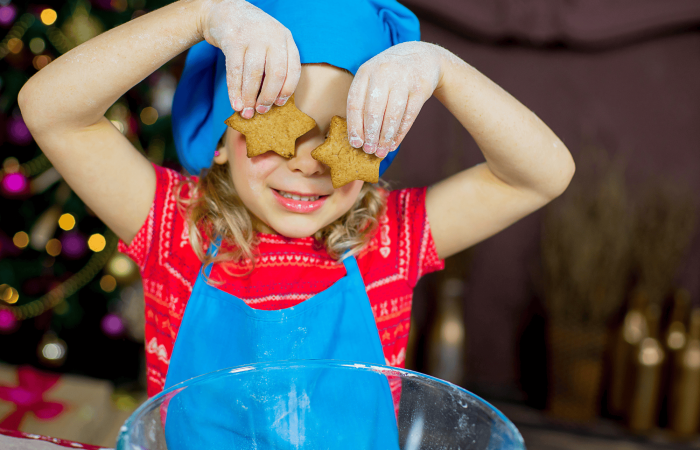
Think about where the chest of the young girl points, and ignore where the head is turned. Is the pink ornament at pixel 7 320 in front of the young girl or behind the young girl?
behind

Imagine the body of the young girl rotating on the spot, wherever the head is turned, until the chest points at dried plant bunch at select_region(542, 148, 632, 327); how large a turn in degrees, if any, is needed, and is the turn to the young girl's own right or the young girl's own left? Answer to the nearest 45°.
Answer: approximately 135° to the young girl's own left

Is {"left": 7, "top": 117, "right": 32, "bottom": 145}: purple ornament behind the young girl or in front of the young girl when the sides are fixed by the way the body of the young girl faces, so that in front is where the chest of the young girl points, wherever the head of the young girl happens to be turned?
behind

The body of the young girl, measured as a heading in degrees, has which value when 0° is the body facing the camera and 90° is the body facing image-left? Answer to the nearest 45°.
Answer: approximately 0°

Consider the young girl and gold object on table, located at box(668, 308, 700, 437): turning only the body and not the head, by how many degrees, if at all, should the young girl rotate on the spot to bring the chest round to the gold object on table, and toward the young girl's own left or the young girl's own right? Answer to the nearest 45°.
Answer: approximately 135° to the young girl's own left

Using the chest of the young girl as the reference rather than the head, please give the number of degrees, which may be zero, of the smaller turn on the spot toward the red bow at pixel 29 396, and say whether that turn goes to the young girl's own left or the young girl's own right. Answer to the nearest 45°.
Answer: approximately 135° to the young girl's own right
